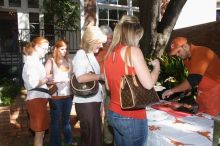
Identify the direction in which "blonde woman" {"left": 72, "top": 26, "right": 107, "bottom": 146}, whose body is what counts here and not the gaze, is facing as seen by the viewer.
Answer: to the viewer's right

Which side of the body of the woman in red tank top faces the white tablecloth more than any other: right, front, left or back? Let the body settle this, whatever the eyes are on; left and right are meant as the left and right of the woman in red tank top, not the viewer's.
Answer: front

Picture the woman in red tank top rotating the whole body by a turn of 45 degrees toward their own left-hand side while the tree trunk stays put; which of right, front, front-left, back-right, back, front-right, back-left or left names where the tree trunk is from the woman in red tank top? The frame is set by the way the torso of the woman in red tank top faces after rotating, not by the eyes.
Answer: front

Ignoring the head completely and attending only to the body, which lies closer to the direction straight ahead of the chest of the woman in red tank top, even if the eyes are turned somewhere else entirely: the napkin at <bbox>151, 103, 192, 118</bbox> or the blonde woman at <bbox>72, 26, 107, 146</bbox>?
the napkin

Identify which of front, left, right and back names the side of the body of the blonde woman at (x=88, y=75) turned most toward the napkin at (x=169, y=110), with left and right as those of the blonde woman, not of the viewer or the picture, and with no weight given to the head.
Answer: front

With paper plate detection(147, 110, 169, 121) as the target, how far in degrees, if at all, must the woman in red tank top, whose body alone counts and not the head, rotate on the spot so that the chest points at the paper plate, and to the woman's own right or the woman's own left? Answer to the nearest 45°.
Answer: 0° — they already face it

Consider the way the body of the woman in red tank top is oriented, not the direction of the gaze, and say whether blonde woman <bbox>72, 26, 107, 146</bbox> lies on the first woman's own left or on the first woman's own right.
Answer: on the first woman's own left

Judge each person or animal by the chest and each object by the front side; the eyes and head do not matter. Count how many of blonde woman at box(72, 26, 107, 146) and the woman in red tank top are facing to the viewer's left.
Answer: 0

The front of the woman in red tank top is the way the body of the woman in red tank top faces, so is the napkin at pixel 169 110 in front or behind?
in front

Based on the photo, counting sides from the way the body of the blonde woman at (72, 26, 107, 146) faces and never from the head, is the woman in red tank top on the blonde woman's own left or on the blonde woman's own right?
on the blonde woman's own right

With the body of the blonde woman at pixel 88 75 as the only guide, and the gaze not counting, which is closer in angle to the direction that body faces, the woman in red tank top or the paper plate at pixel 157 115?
the paper plate

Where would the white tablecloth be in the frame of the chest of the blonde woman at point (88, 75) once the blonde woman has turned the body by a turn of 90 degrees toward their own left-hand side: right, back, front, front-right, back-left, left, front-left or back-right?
back-right

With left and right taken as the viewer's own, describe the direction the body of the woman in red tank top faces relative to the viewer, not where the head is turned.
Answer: facing away from the viewer and to the right of the viewer

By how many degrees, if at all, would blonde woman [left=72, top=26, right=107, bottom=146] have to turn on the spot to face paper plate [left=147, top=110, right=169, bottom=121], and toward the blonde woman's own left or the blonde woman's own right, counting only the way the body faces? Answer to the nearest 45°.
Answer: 0° — they already face it
